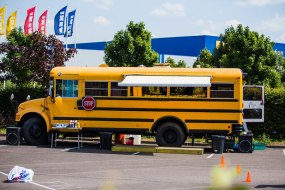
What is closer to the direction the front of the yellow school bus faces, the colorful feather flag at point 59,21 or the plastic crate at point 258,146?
the colorful feather flag

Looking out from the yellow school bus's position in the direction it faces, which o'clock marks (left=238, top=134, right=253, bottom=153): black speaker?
The black speaker is roughly at 6 o'clock from the yellow school bus.

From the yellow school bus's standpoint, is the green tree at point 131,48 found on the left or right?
on its right

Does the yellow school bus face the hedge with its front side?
no

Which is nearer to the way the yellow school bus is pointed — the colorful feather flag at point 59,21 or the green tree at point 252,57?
the colorful feather flag

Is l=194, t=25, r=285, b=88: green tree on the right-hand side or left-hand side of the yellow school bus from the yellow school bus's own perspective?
on its right

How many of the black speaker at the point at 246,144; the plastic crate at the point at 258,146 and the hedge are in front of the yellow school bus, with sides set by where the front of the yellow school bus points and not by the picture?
0

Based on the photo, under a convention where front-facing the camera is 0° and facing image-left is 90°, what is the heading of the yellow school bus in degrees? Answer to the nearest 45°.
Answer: approximately 90°

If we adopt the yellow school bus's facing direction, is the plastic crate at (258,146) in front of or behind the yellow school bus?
behind

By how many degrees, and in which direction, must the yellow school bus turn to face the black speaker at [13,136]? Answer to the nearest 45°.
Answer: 0° — it already faces it

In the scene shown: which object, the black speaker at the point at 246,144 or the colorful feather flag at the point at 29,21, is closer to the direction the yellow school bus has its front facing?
the colorful feather flag

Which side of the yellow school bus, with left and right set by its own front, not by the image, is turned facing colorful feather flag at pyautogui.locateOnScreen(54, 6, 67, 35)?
right

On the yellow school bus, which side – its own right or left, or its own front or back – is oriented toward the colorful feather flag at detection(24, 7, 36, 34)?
right
